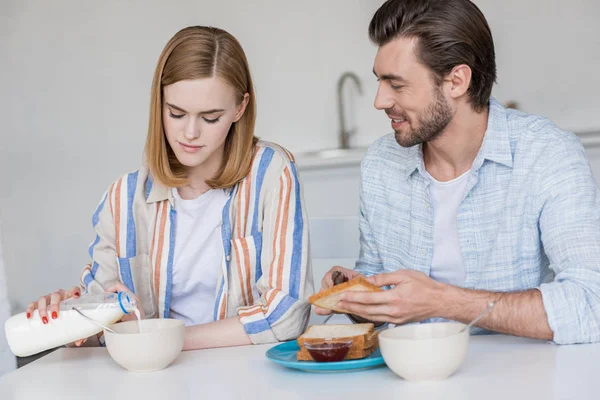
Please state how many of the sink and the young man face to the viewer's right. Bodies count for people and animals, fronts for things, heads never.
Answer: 0

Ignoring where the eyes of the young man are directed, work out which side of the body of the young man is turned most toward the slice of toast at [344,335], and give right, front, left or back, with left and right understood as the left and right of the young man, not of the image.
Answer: front

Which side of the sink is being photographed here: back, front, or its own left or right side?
front

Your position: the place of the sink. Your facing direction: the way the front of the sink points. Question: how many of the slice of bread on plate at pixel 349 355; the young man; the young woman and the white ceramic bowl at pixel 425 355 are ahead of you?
4

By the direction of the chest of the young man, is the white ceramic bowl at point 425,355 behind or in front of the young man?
in front

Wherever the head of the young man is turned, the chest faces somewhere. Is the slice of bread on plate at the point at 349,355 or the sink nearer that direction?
the slice of bread on plate

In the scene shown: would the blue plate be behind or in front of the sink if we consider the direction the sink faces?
in front

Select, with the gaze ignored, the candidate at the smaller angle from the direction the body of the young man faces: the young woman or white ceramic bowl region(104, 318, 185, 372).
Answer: the white ceramic bowl

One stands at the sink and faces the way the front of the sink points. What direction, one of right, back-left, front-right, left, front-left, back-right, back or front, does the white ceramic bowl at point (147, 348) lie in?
front

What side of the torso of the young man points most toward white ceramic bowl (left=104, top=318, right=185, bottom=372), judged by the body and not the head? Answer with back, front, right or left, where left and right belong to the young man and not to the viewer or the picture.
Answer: front

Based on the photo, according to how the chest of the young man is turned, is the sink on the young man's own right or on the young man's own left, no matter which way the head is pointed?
on the young man's own right

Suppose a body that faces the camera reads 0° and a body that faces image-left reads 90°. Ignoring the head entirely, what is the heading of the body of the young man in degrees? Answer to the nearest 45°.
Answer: approximately 45°

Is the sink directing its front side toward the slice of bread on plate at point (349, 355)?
yes

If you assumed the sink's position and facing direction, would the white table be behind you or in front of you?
in front
